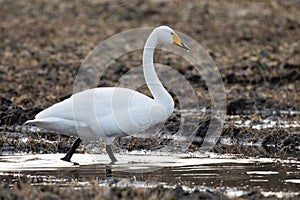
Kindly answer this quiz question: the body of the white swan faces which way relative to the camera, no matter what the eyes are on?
to the viewer's right
